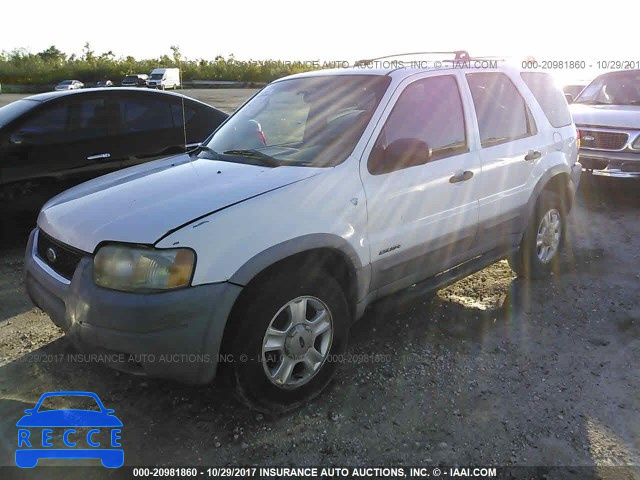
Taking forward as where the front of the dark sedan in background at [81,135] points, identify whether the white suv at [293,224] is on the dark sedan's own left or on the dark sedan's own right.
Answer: on the dark sedan's own left

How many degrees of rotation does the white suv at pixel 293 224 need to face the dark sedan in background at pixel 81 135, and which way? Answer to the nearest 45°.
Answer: approximately 90° to its right

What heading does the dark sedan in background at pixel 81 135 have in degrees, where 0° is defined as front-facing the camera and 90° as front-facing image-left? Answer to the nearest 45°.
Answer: approximately 45°

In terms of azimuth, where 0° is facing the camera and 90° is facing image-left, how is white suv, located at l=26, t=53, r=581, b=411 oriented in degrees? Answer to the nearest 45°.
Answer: approximately 45°
